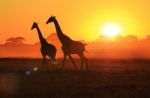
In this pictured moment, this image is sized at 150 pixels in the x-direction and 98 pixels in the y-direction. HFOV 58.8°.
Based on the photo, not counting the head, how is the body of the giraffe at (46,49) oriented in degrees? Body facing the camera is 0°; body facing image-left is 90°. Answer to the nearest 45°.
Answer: approximately 90°

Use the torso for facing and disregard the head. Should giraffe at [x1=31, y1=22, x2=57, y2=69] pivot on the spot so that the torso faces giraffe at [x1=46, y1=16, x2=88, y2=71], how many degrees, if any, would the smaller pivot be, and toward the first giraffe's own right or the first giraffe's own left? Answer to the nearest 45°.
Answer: approximately 135° to the first giraffe's own left

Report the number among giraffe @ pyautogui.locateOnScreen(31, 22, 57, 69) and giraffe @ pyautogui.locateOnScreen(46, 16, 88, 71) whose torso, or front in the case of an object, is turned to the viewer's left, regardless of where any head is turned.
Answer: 2

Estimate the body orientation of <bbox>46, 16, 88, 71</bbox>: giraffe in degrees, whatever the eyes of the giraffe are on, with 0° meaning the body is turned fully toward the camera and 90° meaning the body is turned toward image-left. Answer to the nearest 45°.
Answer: approximately 90°

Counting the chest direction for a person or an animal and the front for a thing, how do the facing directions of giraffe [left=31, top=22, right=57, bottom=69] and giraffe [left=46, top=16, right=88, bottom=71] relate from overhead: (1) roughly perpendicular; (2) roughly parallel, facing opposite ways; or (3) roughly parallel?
roughly parallel

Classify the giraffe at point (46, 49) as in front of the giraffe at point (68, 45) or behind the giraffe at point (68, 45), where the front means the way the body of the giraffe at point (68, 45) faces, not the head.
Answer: in front
